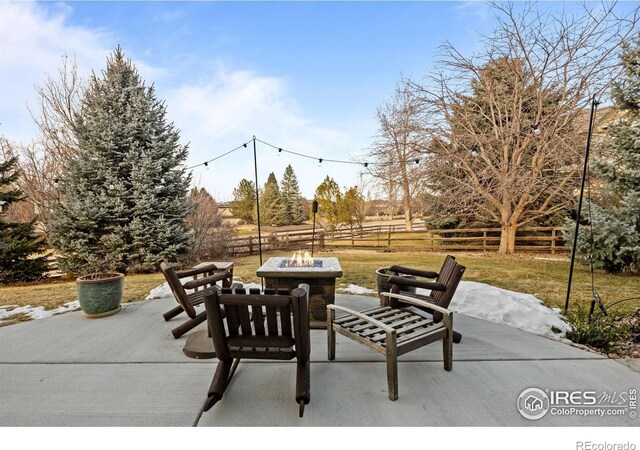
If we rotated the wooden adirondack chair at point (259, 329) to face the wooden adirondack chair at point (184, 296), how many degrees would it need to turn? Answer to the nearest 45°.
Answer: approximately 45° to its left

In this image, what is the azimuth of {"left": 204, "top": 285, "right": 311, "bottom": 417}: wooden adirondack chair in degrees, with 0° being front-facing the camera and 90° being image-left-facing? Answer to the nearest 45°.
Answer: approximately 180°

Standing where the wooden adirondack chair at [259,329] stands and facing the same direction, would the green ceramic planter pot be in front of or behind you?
in front

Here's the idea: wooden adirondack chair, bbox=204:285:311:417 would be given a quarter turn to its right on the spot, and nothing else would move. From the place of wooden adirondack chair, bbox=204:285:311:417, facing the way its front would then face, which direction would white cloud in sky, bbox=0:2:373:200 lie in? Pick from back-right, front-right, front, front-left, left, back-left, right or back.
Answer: left

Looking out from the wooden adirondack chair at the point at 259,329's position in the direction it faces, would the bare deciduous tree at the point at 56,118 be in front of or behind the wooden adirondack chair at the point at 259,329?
in front

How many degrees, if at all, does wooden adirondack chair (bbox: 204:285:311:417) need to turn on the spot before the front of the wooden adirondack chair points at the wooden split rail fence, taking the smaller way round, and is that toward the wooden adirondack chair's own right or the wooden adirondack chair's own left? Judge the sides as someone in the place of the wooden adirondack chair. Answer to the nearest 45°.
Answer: approximately 45° to the wooden adirondack chair's own right

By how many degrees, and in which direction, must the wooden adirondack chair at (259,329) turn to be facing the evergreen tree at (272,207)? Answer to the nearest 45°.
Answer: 0° — it already faces it

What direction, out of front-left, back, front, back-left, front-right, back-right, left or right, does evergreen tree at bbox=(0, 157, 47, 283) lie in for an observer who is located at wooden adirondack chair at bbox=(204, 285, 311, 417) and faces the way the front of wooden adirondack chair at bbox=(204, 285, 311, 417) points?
front-left

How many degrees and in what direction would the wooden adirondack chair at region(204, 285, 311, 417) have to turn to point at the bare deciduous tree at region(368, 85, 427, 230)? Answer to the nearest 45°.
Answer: approximately 45° to its right

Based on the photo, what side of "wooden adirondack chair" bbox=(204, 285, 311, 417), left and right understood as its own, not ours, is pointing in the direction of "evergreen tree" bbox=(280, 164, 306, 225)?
front
